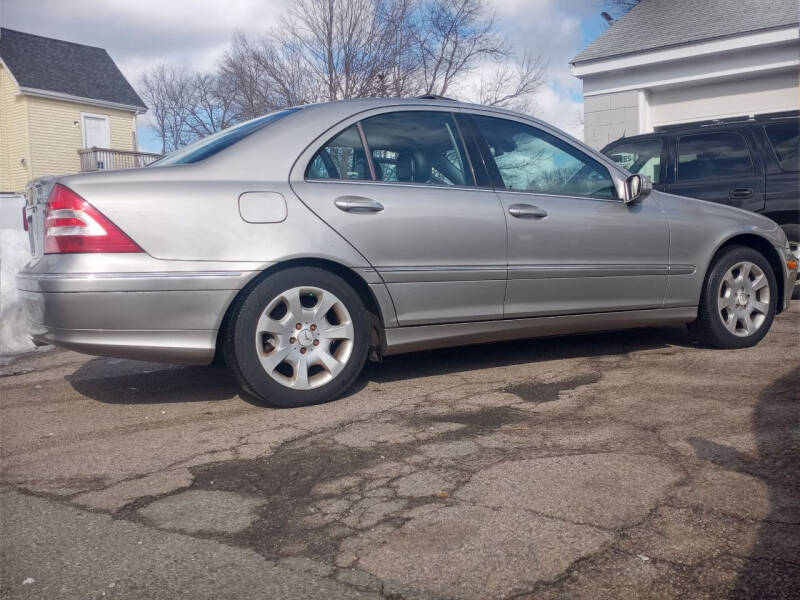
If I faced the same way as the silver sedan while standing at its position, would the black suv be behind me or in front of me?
in front

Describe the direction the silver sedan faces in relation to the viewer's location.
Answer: facing away from the viewer and to the right of the viewer

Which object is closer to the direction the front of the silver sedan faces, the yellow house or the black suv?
the black suv

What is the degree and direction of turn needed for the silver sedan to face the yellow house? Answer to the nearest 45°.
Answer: approximately 90° to its left
